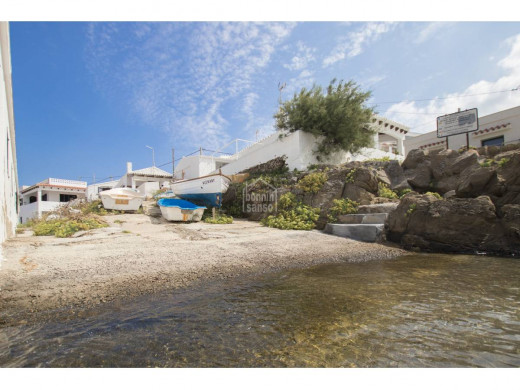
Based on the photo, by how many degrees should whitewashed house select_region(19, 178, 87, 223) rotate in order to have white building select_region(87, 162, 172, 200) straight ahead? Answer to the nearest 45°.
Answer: approximately 45° to its left

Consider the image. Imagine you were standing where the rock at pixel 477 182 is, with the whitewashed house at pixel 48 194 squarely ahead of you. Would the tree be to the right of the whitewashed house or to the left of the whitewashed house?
right

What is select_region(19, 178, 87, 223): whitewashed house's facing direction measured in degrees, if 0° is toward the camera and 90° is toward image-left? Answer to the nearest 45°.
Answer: approximately 315°

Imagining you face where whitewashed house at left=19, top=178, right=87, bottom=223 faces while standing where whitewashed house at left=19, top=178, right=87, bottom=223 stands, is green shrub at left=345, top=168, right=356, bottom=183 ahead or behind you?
ahead

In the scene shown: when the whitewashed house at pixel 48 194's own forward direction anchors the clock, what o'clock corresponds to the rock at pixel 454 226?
The rock is roughly at 1 o'clock from the whitewashed house.

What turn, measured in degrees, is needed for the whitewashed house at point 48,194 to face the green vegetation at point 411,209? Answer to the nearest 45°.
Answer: approximately 45° to its right

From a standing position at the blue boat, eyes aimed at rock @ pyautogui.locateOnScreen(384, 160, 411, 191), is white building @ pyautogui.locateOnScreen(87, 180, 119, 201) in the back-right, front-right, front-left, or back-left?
back-left

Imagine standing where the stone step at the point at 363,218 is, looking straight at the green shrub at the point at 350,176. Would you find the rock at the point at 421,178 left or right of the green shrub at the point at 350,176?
right

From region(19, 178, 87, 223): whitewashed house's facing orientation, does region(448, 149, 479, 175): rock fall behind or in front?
in front

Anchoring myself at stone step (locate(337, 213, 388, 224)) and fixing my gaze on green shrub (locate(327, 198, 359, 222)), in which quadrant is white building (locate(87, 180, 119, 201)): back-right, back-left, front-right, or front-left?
front-left

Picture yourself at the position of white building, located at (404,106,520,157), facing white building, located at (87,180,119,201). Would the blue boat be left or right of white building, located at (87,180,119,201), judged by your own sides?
left
